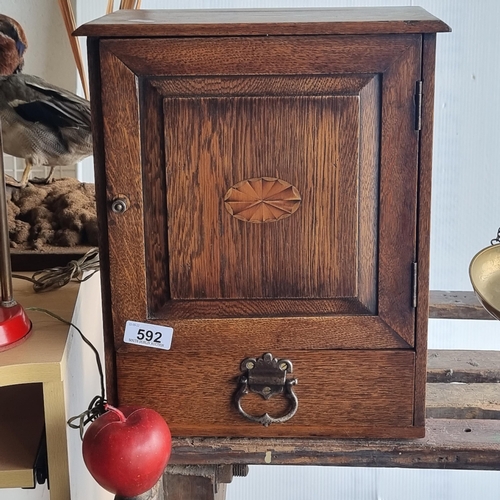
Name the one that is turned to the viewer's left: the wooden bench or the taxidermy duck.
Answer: the taxidermy duck

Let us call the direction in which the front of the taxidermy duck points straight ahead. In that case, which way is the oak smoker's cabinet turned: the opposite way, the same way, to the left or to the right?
to the left

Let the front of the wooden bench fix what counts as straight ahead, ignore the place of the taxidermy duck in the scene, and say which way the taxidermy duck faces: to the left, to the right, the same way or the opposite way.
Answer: to the right

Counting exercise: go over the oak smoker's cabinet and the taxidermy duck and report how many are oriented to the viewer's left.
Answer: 1

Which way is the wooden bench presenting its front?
toward the camera

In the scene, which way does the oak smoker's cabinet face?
toward the camera

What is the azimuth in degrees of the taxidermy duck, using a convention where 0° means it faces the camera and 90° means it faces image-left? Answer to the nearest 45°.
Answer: approximately 90°
